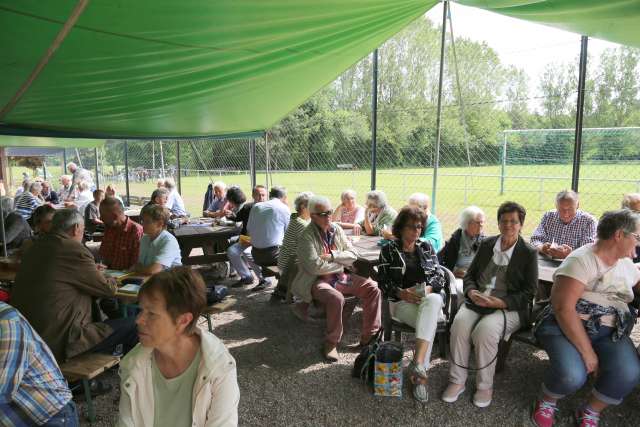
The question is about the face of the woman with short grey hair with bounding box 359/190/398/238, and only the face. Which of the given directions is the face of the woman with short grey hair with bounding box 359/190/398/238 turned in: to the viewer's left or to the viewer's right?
to the viewer's left

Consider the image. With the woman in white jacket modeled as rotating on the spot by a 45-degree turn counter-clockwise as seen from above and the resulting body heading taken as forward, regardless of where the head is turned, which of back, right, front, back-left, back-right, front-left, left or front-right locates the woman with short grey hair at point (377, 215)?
back-left

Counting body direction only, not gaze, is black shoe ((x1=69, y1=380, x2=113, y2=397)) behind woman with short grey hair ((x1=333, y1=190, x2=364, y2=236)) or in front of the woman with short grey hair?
in front

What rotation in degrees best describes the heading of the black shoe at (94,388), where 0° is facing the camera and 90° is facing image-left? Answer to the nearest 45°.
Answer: approximately 270°

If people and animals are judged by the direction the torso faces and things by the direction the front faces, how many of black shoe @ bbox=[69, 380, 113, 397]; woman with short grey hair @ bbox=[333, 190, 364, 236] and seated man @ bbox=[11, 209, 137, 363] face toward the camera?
1

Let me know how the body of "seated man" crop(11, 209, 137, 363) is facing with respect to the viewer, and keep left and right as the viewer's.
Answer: facing away from the viewer and to the right of the viewer

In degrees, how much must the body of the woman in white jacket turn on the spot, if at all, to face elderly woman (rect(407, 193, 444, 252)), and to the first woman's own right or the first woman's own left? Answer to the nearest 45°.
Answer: approximately 180°

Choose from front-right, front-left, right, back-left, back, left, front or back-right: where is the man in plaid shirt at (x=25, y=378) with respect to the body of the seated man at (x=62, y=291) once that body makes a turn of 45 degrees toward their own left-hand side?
back
